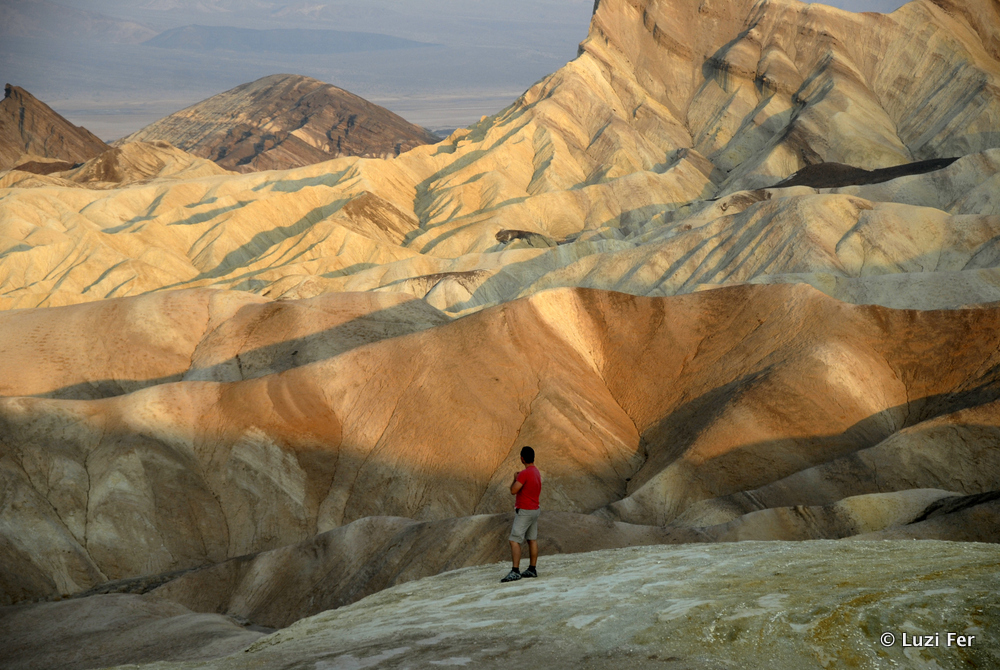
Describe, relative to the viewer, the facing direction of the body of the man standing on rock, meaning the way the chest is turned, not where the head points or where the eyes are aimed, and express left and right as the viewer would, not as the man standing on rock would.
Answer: facing away from the viewer and to the left of the viewer
